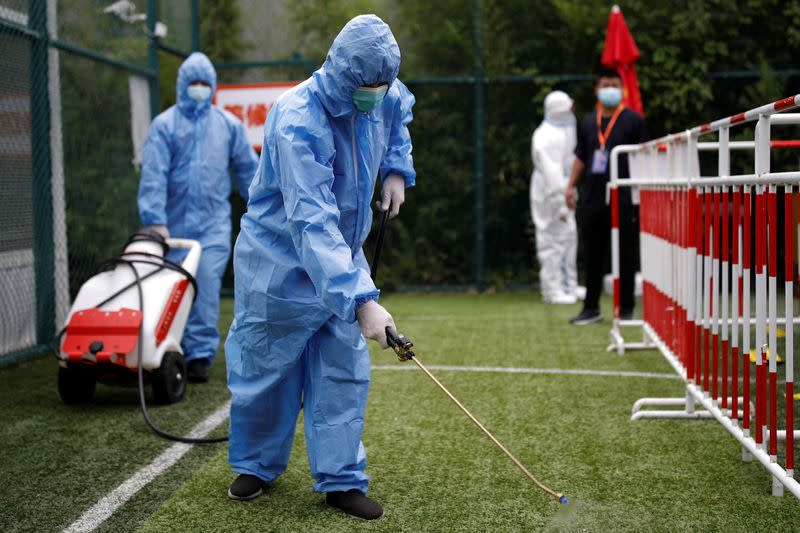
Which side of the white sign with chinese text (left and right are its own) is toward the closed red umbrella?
left

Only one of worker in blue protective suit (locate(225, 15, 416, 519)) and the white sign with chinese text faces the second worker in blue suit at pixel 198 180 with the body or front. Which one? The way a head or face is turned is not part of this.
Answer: the white sign with chinese text

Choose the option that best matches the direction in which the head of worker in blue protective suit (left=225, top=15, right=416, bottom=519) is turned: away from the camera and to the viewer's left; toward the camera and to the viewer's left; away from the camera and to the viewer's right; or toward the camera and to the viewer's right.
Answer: toward the camera and to the viewer's right

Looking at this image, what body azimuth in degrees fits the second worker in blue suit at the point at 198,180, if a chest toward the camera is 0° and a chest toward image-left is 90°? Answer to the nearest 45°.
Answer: approximately 0°

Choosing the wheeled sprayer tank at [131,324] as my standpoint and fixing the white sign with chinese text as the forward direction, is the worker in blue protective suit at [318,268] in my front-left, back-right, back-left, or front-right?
back-right
